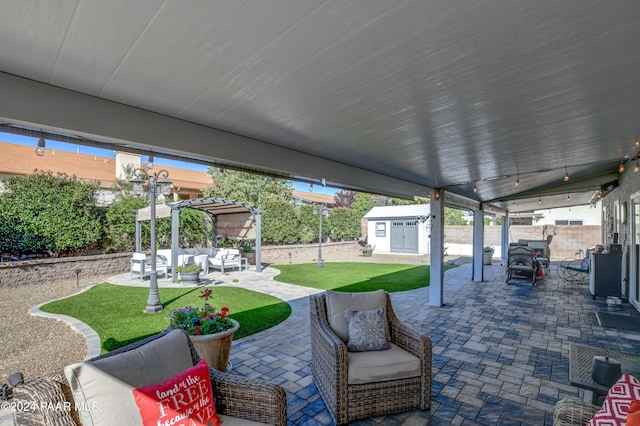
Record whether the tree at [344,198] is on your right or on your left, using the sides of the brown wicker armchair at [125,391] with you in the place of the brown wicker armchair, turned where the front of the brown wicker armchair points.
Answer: on your left

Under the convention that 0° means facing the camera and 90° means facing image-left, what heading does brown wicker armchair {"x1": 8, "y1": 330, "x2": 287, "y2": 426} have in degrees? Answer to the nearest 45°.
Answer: approximately 315°

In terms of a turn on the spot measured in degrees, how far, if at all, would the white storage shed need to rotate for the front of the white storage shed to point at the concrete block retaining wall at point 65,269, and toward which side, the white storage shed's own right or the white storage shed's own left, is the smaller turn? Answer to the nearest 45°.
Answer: approximately 45° to the white storage shed's own right

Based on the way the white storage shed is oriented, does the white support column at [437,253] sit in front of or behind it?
in front

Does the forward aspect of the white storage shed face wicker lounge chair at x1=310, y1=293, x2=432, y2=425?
yes

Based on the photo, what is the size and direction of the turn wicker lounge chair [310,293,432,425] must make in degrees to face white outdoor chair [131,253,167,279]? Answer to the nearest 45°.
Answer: approximately 180°

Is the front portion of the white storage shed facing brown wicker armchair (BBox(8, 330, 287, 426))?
yes

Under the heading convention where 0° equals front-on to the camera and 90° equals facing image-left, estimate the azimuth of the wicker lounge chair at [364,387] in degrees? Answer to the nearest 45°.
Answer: approximately 315°

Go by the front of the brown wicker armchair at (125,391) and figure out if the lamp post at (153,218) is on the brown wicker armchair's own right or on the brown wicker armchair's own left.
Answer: on the brown wicker armchair's own left

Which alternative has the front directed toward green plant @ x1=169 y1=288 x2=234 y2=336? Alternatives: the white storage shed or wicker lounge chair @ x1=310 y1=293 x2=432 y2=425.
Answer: the white storage shed

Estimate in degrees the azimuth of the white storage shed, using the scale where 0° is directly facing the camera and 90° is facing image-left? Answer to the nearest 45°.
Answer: approximately 0°

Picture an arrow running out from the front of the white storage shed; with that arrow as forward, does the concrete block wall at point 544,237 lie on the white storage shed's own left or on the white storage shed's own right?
on the white storage shed's own left

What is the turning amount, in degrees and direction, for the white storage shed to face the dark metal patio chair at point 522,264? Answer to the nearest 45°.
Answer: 0° — it already faces it
